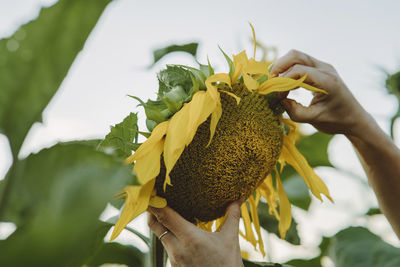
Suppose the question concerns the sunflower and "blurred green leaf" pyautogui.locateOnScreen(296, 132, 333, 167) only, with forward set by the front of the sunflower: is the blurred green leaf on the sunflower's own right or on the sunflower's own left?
on the sunflower's own left

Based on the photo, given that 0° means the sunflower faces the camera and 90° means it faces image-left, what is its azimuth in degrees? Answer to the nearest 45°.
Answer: approximately 315°
